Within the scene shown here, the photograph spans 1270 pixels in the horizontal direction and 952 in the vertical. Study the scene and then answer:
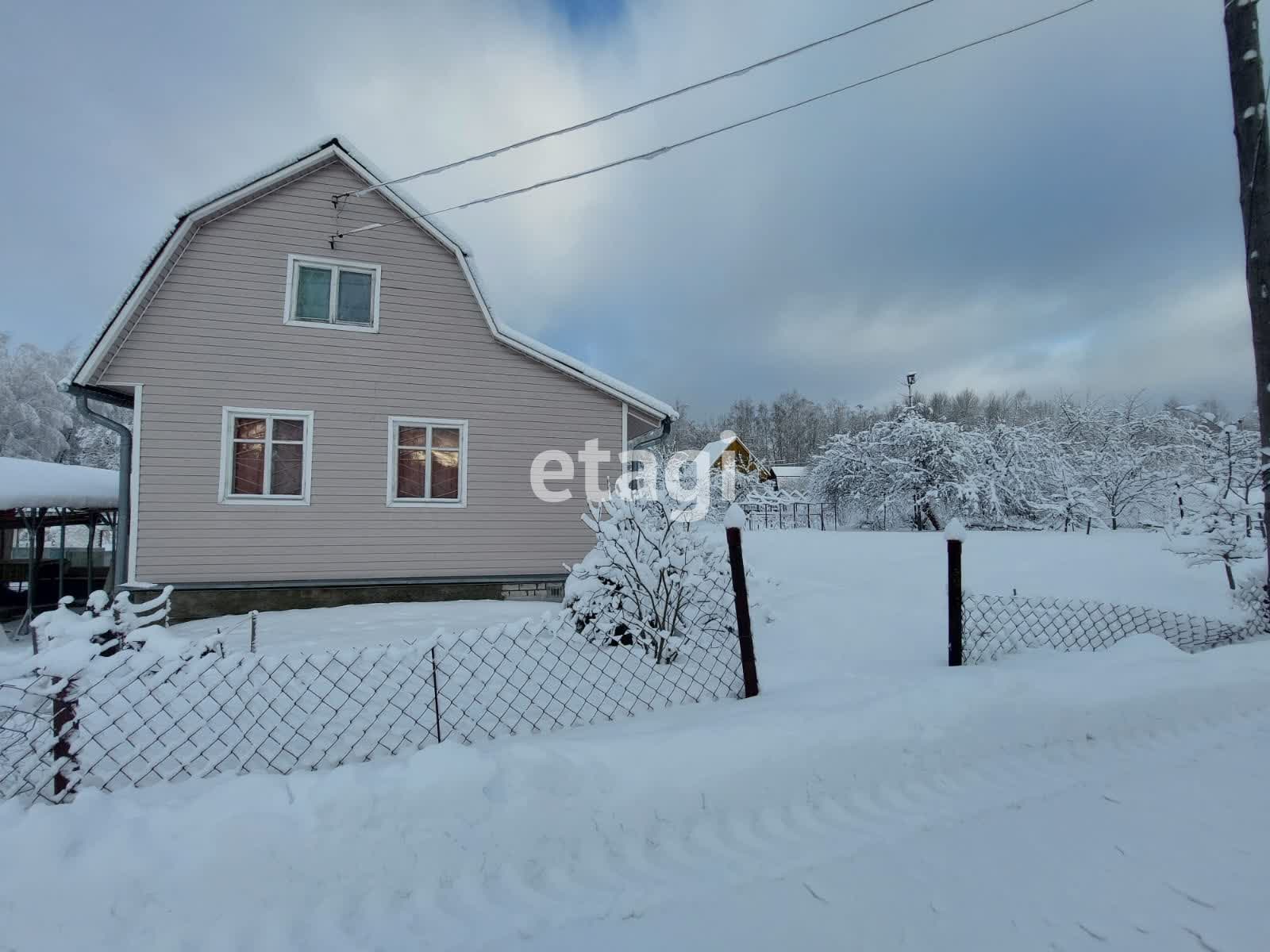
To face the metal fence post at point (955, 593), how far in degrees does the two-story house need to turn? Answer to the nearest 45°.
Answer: approximately 45° to its left

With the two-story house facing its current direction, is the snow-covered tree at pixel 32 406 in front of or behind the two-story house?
behind

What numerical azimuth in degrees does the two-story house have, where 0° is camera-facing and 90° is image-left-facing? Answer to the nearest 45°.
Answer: approximately 0°

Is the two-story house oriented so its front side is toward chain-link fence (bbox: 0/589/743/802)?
yes

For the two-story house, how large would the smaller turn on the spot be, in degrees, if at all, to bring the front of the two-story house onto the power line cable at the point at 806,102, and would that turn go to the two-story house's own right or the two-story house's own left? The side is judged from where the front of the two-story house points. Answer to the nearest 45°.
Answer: approximately 45° to the two-story house's own left

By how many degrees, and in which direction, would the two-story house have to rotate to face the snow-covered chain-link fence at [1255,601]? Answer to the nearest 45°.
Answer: approximately 45° to its left

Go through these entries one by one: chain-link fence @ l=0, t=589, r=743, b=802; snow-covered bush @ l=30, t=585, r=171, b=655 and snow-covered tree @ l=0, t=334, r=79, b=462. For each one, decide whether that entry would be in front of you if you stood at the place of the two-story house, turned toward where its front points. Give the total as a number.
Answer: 2

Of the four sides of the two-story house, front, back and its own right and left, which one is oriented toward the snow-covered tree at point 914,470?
left
